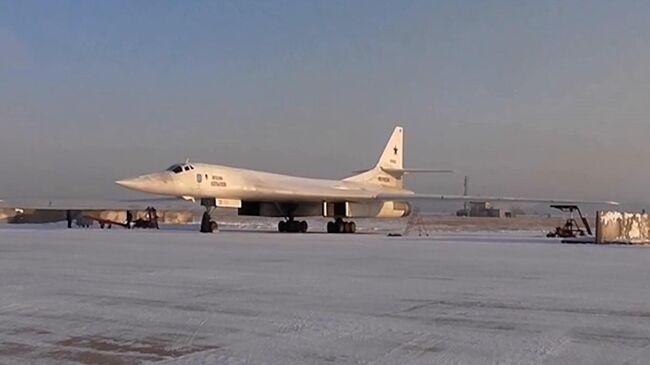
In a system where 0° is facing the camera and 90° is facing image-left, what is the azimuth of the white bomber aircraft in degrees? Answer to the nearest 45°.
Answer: approximately 45°
